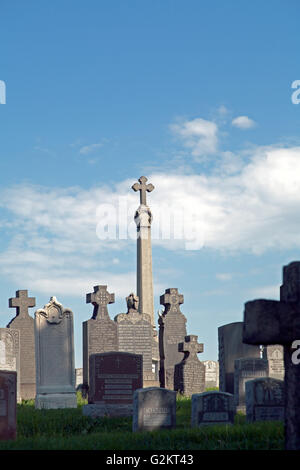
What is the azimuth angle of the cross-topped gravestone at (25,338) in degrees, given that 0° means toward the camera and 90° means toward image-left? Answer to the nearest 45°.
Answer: approximately 0°

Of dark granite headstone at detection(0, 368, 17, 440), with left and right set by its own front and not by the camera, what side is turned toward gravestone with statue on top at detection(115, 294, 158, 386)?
back

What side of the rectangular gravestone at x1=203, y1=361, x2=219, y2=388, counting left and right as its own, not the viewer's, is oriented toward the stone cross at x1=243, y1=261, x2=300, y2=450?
front

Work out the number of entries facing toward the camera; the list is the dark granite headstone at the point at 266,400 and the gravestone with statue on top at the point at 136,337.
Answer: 2

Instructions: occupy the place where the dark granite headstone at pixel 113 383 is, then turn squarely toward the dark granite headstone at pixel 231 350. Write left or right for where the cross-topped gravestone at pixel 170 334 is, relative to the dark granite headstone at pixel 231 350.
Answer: left

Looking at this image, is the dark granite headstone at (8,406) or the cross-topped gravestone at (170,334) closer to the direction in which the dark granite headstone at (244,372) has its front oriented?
the dark granite headstone

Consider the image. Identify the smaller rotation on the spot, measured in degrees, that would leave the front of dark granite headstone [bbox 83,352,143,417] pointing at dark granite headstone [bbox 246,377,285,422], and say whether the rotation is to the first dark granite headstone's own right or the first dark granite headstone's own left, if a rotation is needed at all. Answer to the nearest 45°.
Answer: approximately 45° to the first dark granite headstone's own left

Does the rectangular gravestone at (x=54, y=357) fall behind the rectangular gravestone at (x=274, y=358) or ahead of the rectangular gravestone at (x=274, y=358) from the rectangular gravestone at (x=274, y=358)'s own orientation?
ahead

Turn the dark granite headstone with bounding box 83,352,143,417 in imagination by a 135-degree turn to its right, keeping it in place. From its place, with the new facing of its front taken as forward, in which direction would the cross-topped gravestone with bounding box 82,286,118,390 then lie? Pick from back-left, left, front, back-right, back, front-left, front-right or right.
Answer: front-right

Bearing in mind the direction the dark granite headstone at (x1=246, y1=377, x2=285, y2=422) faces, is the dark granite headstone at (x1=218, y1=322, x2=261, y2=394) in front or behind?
behind

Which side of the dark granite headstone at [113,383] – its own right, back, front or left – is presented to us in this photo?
front

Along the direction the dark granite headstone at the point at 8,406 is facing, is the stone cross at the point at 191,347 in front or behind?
behind
